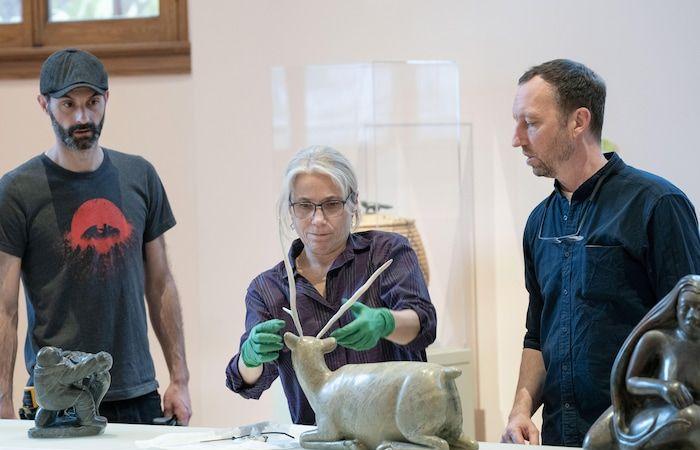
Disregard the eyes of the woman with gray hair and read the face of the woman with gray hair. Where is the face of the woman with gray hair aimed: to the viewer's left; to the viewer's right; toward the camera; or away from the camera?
toward the camera

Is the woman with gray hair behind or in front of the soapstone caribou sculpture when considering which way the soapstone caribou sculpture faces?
in front

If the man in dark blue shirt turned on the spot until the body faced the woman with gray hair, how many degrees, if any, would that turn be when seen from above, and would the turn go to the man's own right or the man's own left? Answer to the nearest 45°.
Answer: approximately 45° to the man's own right

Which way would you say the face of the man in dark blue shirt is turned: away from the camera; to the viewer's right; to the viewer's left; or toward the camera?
to the viewer's left

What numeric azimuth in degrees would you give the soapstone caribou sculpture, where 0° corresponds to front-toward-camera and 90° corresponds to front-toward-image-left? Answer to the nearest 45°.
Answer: approximately 135°

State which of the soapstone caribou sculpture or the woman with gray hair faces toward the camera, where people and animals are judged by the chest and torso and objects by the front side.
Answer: the woman with gray hair

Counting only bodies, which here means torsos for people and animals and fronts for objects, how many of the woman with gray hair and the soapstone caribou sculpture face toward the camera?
1

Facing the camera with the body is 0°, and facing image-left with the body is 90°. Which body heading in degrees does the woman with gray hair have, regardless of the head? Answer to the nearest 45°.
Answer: approximately 0°

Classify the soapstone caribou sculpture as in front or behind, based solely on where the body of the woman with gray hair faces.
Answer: in front

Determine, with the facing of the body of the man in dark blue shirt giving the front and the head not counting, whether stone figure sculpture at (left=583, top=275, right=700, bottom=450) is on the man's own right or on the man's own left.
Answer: on the man's own left

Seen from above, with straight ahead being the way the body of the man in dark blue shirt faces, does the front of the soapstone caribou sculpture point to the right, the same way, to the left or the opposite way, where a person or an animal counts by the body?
to the right

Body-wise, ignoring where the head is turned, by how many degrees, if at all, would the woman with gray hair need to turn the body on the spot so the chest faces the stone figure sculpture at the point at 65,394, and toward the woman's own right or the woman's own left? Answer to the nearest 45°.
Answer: approximately 90° to the woman's own right

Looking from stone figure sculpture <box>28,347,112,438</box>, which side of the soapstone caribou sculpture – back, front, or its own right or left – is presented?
front

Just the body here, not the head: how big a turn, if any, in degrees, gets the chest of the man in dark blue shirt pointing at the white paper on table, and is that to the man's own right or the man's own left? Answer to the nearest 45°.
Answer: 0° — they already face it

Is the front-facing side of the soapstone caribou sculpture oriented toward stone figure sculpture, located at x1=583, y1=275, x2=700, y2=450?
no
